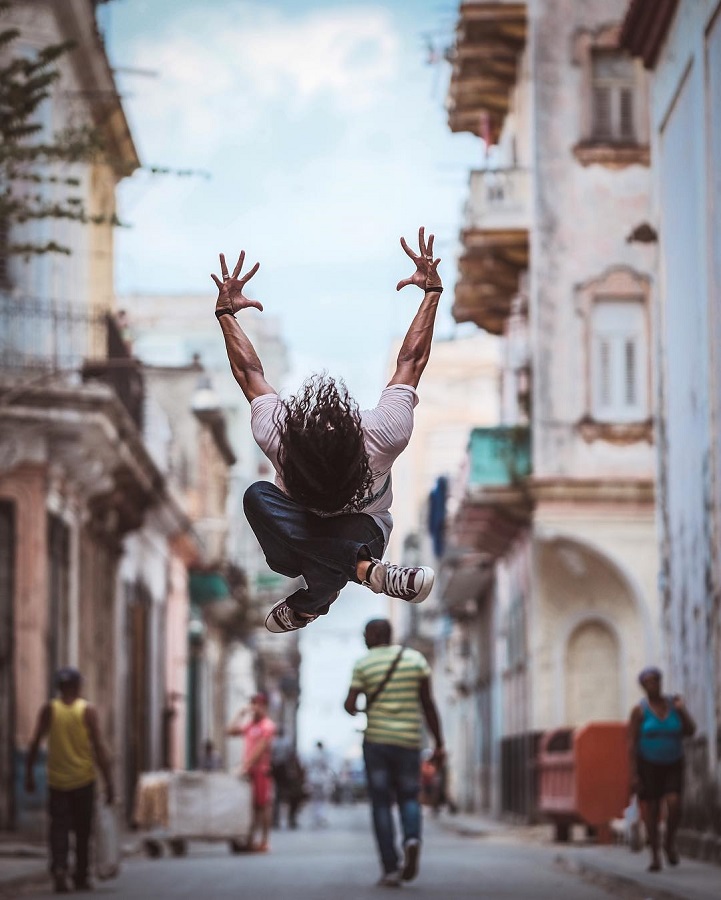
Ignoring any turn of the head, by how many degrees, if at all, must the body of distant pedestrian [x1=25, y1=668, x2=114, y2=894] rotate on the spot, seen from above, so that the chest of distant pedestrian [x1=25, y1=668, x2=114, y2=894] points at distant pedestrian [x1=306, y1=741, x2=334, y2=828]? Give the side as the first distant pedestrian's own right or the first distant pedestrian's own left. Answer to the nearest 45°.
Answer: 0° — they already face them

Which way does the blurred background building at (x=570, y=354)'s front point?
to the viewer's left

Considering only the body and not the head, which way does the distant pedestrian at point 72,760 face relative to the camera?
away from the camera

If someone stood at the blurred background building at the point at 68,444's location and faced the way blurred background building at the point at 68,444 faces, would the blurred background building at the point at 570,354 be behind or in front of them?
in front

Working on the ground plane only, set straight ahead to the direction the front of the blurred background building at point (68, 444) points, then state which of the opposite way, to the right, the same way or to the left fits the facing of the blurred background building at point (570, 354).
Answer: the opposite way

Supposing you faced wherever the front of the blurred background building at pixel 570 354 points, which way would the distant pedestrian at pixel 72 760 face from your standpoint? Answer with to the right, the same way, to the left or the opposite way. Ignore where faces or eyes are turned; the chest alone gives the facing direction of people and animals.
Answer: to the right

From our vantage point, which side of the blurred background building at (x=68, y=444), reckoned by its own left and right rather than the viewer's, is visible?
right

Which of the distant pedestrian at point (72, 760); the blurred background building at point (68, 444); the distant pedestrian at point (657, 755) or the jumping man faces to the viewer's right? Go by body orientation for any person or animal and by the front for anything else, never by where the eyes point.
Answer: the blurred background building
